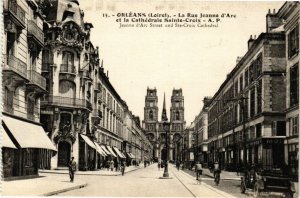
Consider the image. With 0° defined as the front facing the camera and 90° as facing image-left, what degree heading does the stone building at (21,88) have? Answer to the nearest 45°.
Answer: approximately 315°

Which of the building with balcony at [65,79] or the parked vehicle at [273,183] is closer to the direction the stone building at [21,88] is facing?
the parked vehicle

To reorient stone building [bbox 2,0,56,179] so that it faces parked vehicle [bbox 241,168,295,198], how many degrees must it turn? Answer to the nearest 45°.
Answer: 0° — it already faces it

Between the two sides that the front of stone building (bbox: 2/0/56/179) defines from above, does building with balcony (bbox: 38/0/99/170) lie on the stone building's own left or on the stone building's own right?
on the stone building's own left

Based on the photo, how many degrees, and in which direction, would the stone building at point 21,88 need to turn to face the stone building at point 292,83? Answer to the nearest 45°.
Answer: approximately 45° to its left
